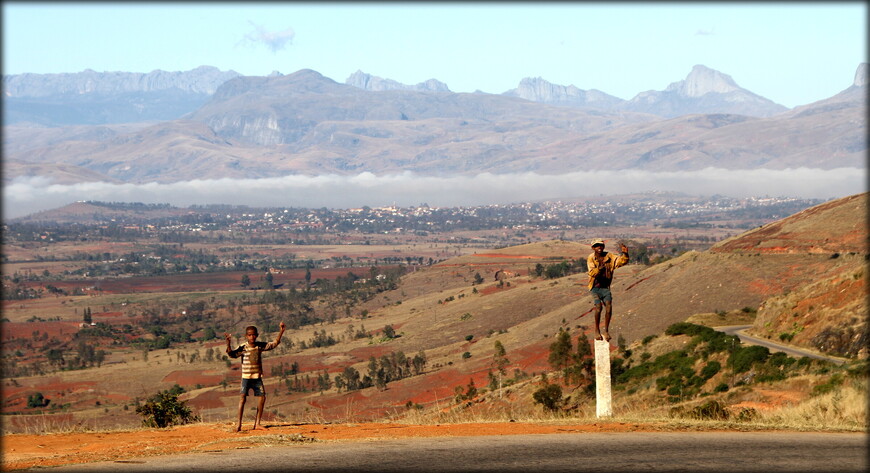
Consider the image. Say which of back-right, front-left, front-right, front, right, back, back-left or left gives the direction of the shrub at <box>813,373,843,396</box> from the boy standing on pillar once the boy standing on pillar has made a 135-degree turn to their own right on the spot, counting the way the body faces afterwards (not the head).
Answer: right

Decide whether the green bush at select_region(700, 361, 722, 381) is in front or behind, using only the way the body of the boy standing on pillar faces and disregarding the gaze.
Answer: behind

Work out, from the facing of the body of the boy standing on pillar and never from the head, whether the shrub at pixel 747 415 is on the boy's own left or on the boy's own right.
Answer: on the boy's own left

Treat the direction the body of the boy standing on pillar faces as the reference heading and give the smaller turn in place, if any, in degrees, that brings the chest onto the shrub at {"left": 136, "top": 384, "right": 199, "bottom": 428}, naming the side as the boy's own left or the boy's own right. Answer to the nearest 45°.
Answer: approximately 90° to the boy's own right

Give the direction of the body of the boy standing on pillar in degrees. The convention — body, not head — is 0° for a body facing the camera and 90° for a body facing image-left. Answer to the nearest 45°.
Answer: approximately 0°

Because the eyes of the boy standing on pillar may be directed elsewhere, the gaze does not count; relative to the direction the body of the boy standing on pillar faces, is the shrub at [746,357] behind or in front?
behind

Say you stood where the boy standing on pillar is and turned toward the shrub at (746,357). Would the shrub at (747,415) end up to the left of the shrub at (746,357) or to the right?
right
